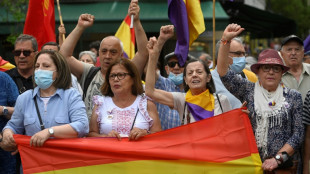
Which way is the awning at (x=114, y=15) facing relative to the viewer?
toward the camera

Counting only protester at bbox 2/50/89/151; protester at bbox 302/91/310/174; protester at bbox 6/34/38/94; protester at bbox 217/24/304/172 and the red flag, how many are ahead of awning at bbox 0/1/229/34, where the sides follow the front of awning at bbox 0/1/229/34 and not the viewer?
5

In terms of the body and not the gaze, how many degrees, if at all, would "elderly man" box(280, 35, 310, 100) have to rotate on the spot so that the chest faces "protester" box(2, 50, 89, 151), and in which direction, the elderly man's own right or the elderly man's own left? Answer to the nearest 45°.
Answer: approximately 45° to the elderly man's own right

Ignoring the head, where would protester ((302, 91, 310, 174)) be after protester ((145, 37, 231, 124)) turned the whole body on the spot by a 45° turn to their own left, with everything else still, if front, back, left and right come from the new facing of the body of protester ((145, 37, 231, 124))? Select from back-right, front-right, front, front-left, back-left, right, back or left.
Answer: front-left

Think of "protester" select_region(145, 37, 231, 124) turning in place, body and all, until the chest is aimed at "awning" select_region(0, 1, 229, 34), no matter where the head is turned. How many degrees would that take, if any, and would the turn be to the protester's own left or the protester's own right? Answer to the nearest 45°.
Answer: approximately 180°

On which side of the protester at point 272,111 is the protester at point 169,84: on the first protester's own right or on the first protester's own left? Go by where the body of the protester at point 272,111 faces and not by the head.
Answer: on the first protester's own right

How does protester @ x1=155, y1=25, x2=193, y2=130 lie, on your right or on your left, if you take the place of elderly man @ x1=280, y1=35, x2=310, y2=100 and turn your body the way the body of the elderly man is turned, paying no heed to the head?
on your right

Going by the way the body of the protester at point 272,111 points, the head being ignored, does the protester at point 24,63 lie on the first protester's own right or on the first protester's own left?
on the first protester's own right

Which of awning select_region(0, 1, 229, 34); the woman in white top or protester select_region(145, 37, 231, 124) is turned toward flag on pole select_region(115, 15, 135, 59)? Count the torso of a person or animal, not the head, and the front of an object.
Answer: the awning

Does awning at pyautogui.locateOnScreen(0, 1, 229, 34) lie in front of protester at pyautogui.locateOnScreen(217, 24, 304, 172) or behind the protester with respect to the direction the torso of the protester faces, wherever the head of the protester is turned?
behind

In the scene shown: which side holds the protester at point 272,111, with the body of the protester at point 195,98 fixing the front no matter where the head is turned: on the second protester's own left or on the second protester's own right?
on the second protester's own left

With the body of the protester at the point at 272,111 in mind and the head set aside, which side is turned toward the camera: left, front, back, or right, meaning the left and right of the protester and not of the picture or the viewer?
front

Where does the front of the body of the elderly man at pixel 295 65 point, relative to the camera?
toward the camera

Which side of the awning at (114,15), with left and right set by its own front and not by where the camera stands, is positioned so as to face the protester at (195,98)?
front
